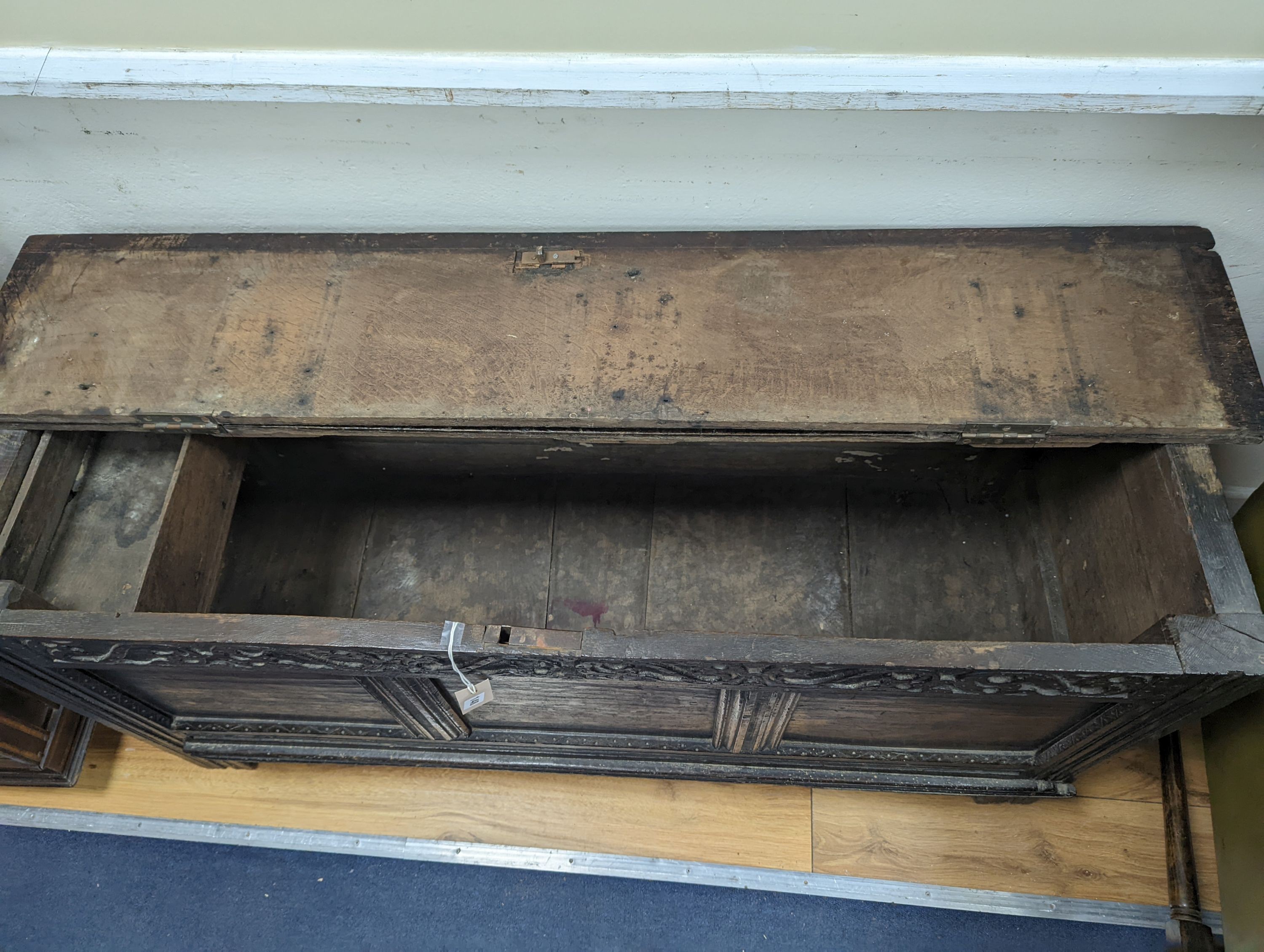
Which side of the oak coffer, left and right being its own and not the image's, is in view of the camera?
front
